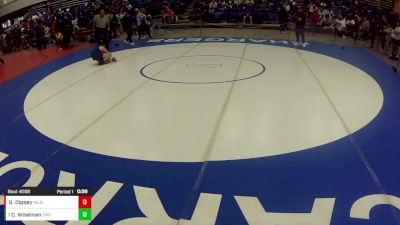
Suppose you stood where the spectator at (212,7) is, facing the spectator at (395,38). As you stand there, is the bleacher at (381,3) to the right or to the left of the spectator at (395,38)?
left

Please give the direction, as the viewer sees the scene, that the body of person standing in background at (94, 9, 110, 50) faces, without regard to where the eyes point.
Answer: toward the camera

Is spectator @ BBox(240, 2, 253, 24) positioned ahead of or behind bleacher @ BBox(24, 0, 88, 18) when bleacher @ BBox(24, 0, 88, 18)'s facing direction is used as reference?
ahead

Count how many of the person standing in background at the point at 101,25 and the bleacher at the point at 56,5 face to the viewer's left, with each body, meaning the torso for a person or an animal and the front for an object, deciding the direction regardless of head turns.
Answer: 0

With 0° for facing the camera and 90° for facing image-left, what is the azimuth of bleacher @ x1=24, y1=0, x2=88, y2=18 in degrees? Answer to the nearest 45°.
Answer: approximately 315°

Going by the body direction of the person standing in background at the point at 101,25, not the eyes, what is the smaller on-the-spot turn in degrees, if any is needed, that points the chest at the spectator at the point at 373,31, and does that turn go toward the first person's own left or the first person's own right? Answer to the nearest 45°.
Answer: approximately 90° to the first person's own left

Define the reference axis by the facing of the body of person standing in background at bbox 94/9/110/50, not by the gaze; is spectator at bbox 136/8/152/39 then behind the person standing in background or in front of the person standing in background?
behind

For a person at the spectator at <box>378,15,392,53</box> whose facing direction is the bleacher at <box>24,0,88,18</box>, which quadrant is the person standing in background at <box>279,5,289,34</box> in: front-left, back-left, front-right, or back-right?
front-right

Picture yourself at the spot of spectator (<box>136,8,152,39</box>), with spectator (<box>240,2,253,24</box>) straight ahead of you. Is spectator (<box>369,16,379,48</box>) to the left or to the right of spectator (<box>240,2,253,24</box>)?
right

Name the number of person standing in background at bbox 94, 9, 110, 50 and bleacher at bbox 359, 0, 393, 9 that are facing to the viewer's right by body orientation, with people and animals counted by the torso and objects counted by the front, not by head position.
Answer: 0

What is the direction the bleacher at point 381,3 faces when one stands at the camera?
facing the viewer and to the left of the viewer

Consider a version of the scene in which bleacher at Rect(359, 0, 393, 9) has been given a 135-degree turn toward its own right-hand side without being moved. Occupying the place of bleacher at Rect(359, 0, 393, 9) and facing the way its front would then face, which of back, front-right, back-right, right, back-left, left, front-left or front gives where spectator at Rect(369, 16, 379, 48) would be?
back
